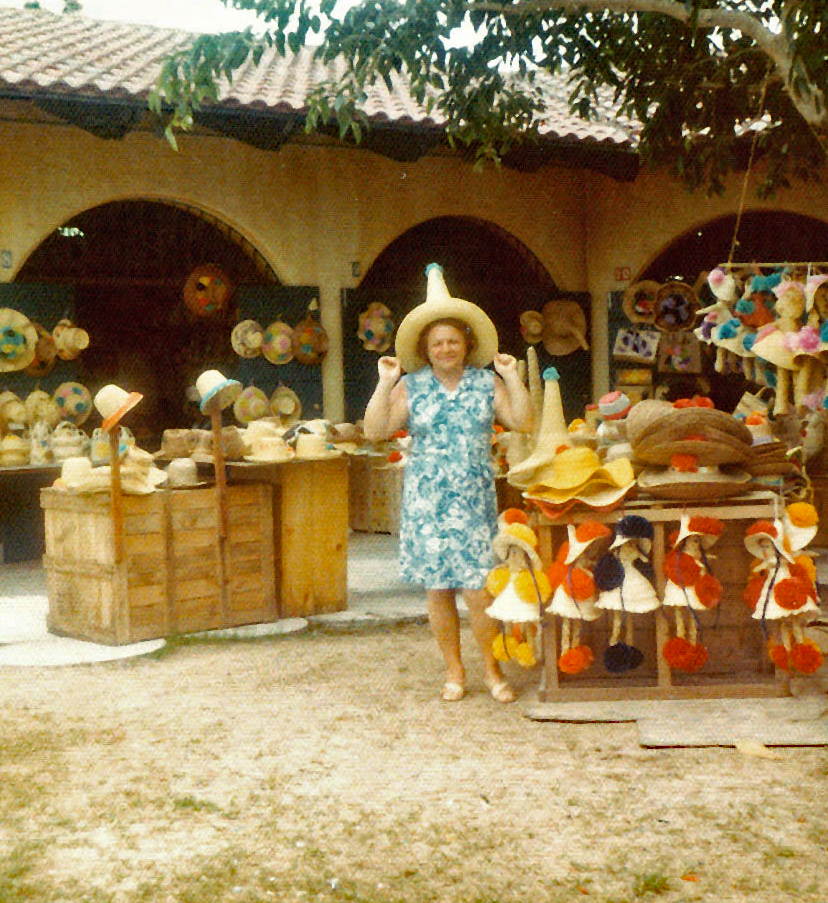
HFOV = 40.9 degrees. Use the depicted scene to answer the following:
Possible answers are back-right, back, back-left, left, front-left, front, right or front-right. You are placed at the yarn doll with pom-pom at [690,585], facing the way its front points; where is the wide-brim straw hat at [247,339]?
back-right

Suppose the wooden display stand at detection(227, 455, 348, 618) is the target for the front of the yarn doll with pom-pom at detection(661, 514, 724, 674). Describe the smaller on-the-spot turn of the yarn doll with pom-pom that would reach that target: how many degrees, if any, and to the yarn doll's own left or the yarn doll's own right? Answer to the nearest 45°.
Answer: approximately 135° to the yarn doll's own right

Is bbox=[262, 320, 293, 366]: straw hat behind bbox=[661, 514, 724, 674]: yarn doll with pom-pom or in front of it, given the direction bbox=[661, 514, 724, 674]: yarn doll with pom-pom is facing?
behind

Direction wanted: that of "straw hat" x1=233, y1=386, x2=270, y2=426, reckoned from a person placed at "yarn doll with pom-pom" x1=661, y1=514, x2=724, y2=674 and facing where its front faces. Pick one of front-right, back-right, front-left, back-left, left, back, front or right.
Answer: back-right

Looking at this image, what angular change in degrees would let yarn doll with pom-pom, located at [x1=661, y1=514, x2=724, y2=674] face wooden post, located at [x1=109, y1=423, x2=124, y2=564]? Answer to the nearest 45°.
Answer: approximately 90° to its right

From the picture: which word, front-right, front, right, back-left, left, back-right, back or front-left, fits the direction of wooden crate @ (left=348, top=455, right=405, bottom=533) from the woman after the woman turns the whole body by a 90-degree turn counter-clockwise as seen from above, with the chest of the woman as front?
left

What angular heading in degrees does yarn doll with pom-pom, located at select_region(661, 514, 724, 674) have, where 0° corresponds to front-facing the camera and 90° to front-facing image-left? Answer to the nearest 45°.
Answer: approximately 0°

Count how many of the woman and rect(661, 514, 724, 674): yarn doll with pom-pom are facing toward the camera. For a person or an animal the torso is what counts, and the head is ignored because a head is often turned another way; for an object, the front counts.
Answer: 2

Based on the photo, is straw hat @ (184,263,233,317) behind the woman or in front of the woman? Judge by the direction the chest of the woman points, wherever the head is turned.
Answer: behind
